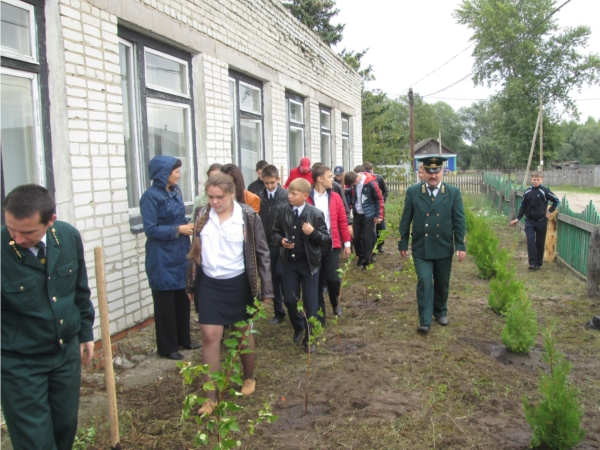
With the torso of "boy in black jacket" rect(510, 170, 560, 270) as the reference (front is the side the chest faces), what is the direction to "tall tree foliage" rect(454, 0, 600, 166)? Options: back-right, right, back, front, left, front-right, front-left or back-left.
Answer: back

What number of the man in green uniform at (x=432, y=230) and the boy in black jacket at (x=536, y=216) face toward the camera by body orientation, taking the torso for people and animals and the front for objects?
2

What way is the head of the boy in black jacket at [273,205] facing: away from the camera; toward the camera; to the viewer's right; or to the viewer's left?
toward the camera

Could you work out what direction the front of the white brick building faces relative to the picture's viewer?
facing the viewer and to the right of the viewer

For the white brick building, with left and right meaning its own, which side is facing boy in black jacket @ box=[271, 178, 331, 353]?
front

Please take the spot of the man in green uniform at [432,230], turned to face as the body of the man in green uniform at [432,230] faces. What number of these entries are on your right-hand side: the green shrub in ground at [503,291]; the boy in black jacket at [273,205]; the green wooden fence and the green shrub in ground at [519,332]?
1

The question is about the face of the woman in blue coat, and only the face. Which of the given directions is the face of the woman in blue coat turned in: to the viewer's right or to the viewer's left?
to the viewer's right

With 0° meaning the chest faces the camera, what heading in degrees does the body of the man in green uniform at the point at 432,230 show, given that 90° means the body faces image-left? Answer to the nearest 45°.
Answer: approximately 0°

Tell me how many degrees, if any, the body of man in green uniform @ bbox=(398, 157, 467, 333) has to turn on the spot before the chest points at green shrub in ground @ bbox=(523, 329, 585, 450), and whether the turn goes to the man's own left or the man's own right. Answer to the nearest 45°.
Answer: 0° — they already face it

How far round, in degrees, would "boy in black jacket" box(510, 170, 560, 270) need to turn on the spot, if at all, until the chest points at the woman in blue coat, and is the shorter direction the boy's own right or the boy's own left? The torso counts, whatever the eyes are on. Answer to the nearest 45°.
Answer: approximately 45° to the boy's own right

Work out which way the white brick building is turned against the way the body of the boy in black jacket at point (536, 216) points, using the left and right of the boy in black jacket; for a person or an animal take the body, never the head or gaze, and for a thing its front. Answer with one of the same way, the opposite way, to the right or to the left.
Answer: to the left

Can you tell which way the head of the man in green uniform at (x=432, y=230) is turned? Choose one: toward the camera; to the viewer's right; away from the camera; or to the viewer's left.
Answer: toward the camera

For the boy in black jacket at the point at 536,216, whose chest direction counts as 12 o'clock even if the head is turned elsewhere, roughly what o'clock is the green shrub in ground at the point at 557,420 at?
The green shrub in ground is roughly at 12 o'clock from the boy in black jacket.

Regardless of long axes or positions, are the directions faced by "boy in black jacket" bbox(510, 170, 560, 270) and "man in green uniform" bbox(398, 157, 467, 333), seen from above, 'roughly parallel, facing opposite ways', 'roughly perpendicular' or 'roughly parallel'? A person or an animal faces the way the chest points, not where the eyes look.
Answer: roughly parallel

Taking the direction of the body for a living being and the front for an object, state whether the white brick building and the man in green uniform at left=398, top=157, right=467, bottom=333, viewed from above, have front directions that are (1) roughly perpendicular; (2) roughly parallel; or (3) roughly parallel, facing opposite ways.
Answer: roughly perpendicular

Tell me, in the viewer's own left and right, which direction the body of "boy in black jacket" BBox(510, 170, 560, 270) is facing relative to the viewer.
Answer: facing the viewer

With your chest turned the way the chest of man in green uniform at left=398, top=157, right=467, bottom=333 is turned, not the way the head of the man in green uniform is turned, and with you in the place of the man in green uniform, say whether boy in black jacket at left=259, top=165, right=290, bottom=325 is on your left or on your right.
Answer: on your right

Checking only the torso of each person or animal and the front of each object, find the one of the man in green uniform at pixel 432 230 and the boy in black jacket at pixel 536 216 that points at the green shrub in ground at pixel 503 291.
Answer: the boy in black jacket
